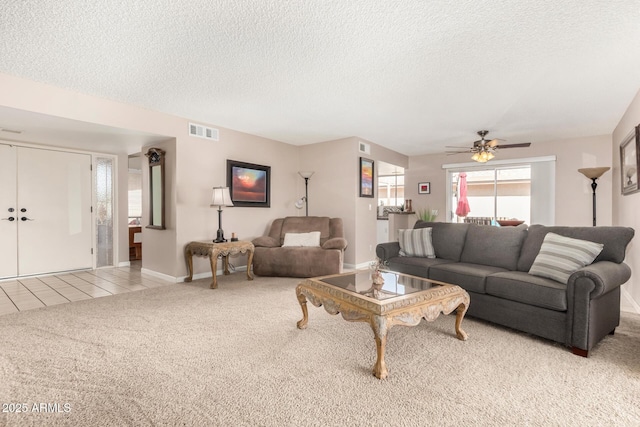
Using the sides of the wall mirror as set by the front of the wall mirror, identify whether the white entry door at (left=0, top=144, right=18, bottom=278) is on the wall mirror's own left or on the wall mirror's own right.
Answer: on the wall mirror's own right

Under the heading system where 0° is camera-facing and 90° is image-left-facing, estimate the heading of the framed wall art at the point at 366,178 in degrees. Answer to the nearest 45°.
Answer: approximately 315°

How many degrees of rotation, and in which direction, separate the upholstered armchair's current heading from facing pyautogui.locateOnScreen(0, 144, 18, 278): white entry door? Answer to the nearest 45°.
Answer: approximately 90° to its right

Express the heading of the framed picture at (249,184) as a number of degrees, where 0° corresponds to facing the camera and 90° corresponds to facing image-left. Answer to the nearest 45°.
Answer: approximately 315°

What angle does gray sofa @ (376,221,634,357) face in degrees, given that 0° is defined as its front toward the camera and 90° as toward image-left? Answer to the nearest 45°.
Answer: approximately 45°

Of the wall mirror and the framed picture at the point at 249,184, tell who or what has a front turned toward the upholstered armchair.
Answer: the framed picture

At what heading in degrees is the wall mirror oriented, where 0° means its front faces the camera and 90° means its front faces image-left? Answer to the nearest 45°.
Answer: approximately 45°

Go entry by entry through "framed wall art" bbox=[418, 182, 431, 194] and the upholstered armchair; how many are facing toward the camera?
2

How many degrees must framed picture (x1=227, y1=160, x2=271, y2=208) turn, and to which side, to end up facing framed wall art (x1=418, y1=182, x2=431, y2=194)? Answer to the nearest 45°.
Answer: approximately 45° to its left
